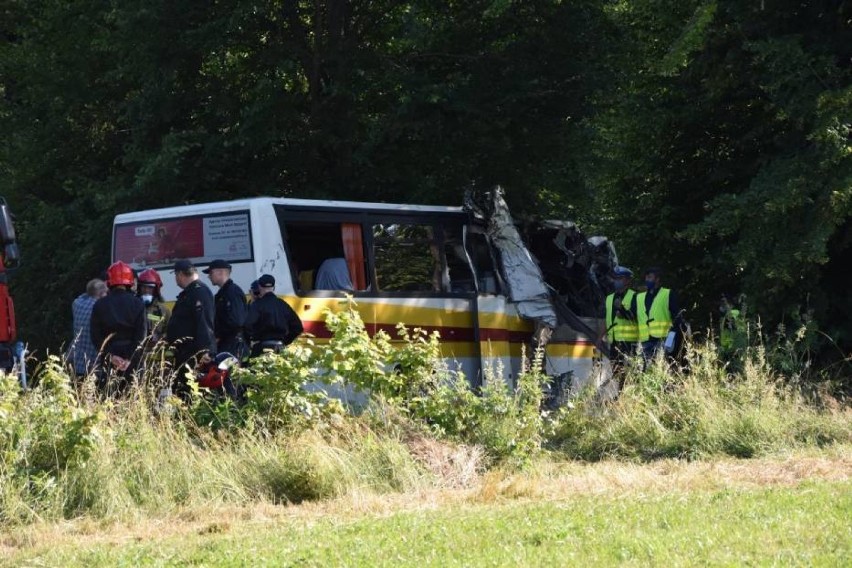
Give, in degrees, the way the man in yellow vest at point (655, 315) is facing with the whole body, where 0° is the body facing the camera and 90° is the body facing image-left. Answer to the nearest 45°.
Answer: approximately 45°

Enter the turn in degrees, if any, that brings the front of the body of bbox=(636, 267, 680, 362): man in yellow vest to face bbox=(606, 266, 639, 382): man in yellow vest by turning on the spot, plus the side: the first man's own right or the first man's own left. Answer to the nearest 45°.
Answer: approximately 90° to the first man's own right

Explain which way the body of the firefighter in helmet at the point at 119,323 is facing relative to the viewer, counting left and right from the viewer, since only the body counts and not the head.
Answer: facing away from the viewer

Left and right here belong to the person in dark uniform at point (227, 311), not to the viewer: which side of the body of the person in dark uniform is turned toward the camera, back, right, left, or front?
left

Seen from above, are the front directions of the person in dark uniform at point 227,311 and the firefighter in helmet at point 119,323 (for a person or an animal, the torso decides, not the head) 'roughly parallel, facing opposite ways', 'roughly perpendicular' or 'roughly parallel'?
roughly perpendicular

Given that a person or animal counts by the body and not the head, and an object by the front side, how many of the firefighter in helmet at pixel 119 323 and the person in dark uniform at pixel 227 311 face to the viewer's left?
1

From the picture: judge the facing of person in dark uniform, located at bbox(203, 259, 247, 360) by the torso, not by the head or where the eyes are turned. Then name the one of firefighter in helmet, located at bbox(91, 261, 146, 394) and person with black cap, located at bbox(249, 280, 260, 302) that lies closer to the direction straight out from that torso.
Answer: the firefighter in helmet

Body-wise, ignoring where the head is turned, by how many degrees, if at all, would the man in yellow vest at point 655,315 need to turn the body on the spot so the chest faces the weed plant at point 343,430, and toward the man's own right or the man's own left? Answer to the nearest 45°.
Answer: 0° — they already face it

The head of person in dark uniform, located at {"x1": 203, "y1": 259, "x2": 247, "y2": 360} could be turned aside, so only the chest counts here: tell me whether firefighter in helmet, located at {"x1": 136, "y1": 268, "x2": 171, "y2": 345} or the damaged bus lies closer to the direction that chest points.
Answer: the firefighter in helmet

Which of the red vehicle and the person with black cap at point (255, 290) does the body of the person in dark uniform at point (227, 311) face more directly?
the red vehicle

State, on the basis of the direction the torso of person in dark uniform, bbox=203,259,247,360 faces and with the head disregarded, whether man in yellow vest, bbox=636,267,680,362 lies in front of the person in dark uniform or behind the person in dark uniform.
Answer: behind

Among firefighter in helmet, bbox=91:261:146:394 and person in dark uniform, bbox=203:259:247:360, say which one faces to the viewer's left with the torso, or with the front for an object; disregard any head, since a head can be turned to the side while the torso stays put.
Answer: the person in dark uniform
